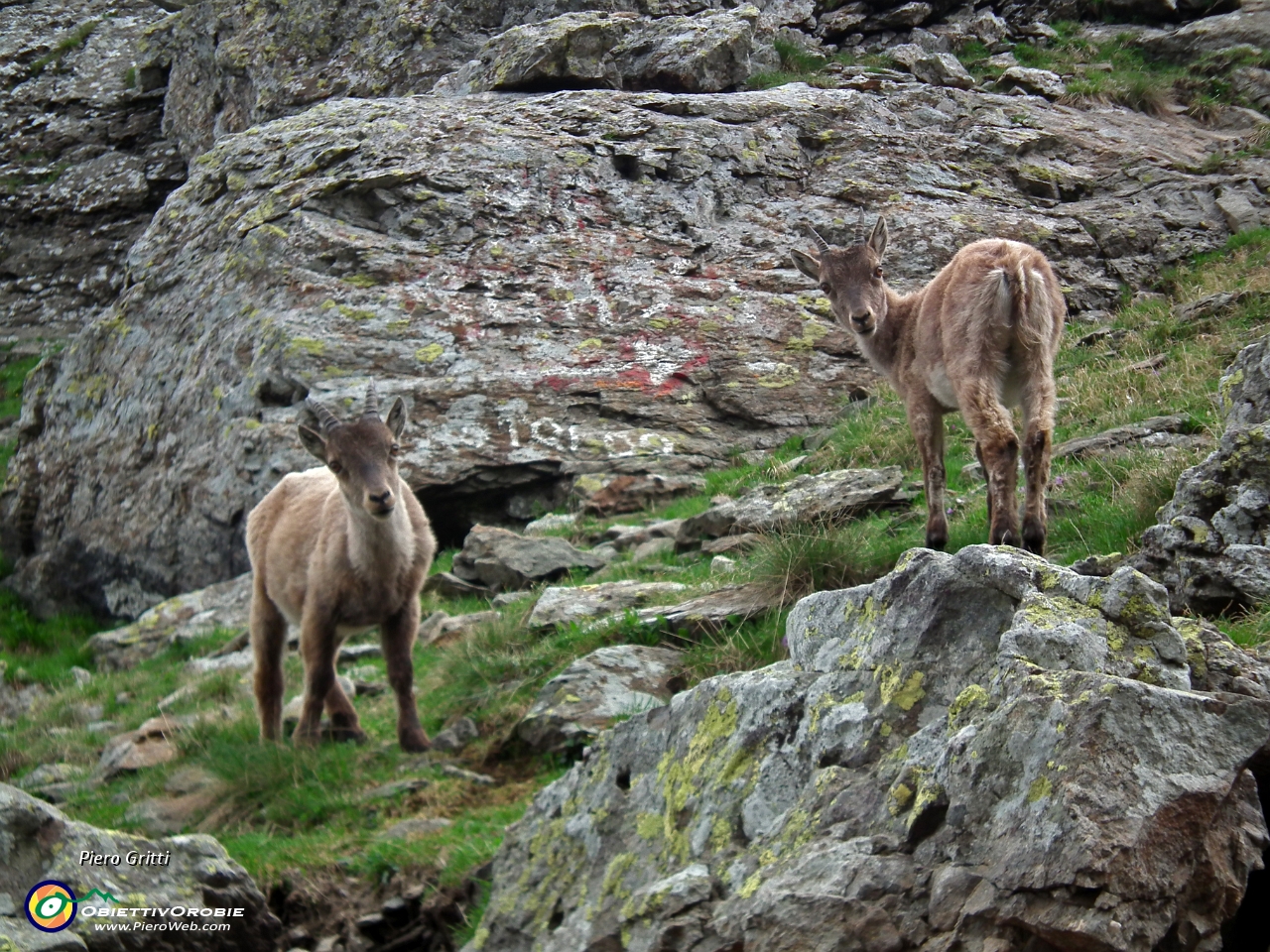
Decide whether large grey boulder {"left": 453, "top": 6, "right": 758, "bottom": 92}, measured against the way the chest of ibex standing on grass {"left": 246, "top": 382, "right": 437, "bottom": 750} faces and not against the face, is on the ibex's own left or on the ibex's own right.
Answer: on the ibex's own left

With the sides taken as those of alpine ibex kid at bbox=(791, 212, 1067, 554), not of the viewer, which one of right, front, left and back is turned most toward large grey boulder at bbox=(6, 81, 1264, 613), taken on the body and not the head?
front

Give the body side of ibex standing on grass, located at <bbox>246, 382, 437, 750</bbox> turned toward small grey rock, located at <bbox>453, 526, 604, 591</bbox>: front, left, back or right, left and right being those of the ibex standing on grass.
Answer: left

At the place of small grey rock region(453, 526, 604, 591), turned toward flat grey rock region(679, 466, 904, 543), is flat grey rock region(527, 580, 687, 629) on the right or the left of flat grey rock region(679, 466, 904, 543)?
right

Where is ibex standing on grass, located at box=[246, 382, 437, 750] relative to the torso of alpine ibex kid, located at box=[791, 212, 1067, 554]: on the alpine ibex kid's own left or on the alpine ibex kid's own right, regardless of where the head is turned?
on the alpine ibex kid's own left

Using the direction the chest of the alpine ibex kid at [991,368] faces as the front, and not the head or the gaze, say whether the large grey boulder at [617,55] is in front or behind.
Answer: in front

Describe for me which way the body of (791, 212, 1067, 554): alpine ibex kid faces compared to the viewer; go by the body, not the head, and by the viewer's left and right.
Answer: facing away from the viewer and to the left of the viewer

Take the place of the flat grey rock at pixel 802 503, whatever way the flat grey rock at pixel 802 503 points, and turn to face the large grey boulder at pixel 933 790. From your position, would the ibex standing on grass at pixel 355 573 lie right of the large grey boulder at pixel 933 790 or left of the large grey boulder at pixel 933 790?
right

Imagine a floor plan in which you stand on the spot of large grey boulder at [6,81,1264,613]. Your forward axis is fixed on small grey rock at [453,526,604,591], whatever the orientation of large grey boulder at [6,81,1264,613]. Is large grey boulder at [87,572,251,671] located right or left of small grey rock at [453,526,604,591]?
right

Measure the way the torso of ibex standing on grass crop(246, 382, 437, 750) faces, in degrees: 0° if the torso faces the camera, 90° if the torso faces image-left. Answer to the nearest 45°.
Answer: approximately 315°
